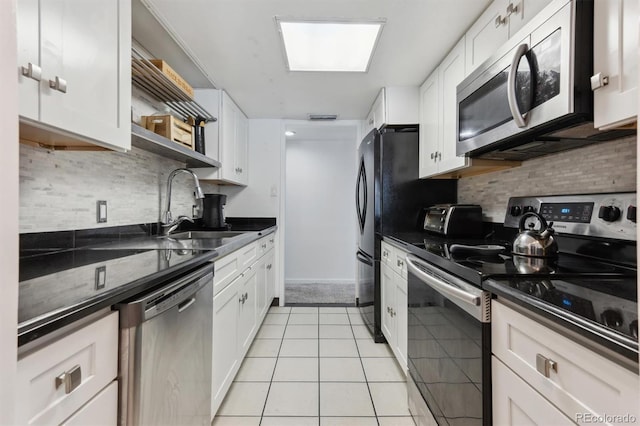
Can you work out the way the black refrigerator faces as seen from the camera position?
facing to the left of the viewer

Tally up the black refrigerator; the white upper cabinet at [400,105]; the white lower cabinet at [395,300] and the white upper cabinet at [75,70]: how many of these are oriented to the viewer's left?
3

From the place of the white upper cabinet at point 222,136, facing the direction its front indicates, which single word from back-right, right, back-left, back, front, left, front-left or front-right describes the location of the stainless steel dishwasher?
right

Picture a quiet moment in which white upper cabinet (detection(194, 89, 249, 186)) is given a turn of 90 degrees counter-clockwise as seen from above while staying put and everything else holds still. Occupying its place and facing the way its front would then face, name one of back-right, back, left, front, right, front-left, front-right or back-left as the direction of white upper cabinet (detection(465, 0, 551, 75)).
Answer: back-right

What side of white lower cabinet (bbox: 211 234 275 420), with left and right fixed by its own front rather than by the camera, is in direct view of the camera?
right

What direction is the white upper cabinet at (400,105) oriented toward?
to the viewer's left

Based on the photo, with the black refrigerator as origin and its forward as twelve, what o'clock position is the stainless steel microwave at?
The stainless steel microwave is roughly at 8 o'clock from the black refrigerator.

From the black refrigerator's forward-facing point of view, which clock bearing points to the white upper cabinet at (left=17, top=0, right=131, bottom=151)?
The white upper cabinet is roughly at 10 o'clock from the black refrigerator.

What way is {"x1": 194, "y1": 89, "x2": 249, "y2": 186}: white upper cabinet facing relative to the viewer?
to the viewer's right

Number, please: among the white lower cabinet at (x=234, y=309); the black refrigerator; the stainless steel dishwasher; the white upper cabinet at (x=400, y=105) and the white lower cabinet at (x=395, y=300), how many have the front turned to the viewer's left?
3

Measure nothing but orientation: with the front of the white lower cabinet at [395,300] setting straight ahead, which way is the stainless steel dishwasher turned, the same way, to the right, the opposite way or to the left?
the opposite way

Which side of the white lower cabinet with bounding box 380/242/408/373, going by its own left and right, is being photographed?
left

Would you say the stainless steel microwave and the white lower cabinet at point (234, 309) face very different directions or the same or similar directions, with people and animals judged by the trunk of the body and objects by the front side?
very different directions
